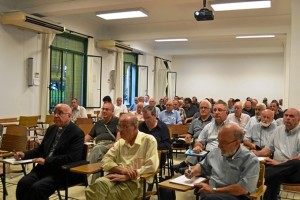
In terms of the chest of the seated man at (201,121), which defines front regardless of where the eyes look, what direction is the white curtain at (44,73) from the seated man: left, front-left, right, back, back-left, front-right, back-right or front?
right

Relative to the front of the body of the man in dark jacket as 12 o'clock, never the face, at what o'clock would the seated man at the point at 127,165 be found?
The seated man is roughly at 9 o'clock from the man in dark jacket.

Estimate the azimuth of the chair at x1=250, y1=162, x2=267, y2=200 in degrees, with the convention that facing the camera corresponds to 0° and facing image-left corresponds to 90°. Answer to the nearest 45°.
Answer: approximately 45°

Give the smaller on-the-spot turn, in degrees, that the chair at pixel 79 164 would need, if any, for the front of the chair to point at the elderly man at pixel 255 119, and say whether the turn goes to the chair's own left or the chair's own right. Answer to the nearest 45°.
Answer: approximately 180°

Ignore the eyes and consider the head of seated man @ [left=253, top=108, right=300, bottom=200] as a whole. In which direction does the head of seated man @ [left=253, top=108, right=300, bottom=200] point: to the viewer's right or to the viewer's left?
to the viewer's left

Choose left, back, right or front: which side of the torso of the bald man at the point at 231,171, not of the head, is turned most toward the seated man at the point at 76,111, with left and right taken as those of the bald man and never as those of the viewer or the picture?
right

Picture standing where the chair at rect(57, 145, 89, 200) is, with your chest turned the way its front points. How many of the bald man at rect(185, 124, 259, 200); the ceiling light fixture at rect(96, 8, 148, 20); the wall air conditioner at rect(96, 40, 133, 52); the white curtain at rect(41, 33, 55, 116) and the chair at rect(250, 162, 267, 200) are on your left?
2
